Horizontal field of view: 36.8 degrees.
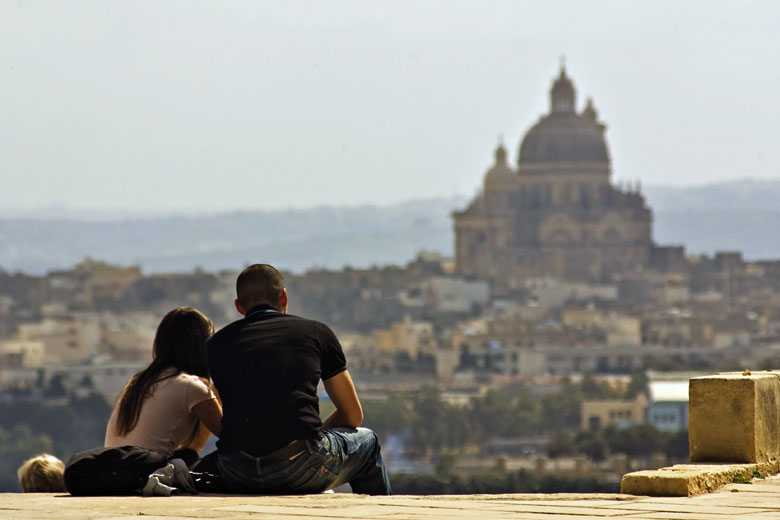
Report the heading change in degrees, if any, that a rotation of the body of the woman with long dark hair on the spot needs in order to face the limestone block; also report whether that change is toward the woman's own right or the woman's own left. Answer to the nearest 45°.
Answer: approximately 45° to the woman's own right

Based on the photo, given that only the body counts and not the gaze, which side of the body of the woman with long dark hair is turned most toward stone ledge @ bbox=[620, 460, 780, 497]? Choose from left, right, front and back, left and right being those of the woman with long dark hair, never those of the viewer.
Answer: right

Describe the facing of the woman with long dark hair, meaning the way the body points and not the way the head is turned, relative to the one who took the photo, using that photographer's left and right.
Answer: facing away from the viewer and to the right of the viewer

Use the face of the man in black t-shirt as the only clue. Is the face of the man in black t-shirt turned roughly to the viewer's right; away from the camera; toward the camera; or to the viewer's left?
away from the camera
